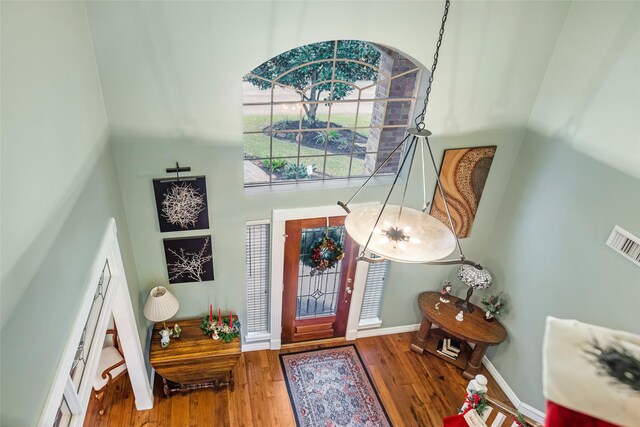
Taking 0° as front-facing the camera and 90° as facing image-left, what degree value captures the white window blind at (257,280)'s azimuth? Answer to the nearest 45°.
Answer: approximately 0°

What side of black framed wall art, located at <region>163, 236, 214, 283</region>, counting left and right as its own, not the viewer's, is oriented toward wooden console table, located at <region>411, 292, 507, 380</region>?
left

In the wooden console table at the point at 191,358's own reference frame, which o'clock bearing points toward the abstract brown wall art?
The abstract brown wall art is roughly at 9 o'clock from the wooden console table.

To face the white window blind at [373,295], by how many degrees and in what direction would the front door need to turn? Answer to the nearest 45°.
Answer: approximately 90° to its left

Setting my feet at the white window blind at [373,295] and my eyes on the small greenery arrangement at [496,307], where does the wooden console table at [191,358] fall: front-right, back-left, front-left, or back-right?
back-right
